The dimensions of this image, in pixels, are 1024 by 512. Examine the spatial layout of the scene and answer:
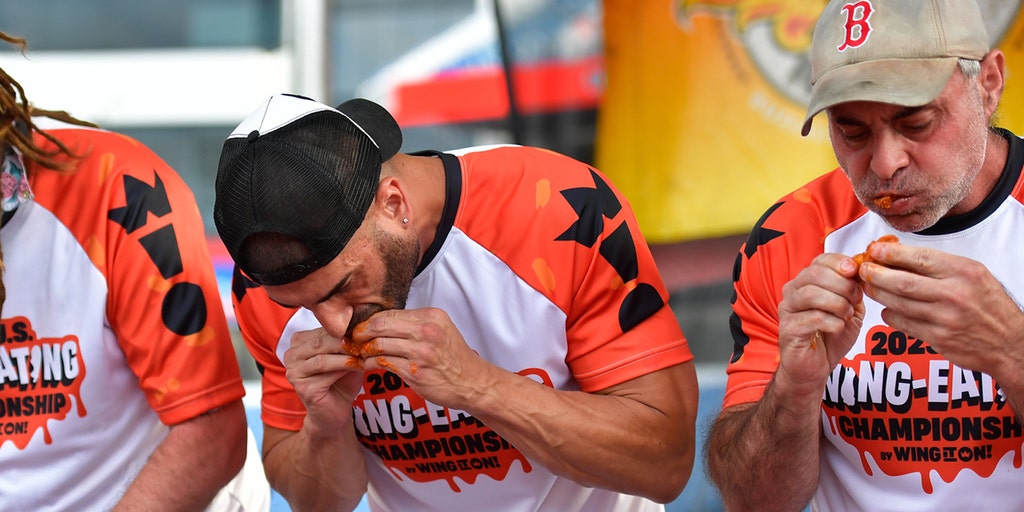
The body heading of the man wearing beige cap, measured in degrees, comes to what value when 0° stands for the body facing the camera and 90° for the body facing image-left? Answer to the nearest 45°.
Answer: approximately 45°

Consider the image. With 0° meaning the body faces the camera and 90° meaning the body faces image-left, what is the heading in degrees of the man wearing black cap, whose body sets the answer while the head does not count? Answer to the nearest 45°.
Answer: approximately 45°

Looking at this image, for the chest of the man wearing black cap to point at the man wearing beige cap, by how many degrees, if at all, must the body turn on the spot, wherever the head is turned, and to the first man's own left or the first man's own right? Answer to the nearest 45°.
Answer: approximately 135° to the first man's own left

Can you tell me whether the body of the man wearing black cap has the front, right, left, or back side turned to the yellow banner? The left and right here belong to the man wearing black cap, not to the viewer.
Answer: back

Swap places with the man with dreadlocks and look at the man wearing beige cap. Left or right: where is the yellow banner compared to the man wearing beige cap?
left

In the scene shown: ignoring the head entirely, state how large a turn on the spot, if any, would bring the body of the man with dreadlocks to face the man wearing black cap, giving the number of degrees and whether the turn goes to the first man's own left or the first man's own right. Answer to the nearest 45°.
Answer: approximately 90° to the first man's own left

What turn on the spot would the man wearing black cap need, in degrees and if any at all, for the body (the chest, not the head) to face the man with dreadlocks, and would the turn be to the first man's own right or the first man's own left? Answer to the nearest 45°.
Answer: approximately 45° to the first man's own right

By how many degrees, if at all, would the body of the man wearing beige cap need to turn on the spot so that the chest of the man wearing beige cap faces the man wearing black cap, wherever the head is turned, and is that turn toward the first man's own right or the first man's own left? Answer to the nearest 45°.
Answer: approximately 45° to the first man's own right

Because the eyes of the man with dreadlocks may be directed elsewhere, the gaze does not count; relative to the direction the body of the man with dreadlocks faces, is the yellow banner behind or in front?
behind

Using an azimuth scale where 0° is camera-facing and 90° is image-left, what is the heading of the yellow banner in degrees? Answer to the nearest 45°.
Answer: approximately 0°
